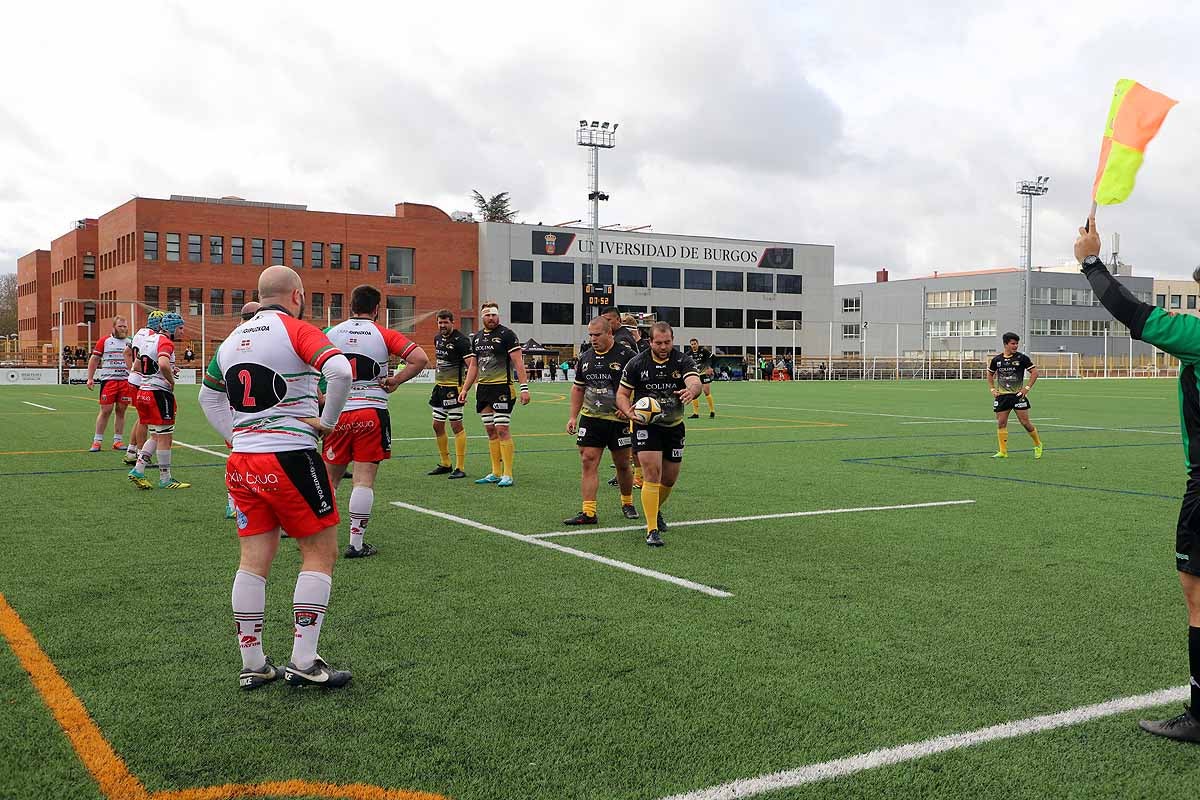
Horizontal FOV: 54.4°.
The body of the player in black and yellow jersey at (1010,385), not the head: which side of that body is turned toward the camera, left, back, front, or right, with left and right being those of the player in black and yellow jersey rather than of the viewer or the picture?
front

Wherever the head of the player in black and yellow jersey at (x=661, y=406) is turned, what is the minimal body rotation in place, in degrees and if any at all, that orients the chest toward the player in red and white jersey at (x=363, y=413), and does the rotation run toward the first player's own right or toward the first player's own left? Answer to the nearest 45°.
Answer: approximately 90° to the first player's own right

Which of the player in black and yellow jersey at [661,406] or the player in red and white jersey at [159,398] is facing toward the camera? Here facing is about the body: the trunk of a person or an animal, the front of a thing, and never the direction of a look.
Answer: the player in black and yellow jersey

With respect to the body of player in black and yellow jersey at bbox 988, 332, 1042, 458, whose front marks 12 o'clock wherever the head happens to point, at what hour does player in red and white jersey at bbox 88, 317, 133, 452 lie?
The player in red and white jersey is roughly at 2 o'clock from the player in black and yellow jersey.

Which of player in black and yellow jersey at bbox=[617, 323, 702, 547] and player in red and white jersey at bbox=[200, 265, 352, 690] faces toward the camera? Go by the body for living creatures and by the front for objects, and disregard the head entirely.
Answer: the player in black and yellow jersey

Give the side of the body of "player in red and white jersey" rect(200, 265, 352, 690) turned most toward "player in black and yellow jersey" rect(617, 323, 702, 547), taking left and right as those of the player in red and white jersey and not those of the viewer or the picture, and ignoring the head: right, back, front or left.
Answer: front

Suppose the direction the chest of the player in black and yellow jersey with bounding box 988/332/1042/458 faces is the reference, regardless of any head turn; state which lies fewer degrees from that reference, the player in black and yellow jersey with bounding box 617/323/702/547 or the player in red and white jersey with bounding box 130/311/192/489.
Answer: the player in black and yellow jersey

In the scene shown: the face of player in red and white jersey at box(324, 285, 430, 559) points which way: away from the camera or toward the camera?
away from the camera

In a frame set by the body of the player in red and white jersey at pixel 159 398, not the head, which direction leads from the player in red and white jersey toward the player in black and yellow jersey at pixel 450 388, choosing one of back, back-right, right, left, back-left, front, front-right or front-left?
front-right

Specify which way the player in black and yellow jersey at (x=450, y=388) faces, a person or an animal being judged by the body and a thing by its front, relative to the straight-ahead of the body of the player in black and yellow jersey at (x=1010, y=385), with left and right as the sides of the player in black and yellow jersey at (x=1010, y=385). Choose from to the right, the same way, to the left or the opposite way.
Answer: the same way

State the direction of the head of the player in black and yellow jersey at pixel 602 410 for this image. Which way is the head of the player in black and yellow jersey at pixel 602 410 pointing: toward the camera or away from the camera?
toward the camera

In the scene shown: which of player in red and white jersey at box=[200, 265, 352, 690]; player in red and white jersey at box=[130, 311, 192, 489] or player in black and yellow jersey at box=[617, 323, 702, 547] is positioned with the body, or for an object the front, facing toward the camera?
the player in black and yellow jersey

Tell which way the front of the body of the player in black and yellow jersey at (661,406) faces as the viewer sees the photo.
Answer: toward the camera

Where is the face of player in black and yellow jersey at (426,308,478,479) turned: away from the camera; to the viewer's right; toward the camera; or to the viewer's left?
toward the camera

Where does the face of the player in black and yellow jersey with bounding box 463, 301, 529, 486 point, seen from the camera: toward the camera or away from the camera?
toward the camera

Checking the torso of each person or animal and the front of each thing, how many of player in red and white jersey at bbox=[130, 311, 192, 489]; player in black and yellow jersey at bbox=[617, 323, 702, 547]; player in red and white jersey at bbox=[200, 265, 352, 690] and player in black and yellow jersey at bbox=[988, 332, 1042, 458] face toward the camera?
2

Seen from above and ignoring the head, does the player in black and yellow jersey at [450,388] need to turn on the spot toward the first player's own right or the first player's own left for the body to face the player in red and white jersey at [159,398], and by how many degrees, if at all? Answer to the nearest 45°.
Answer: approximately 45° to the first player's own right
